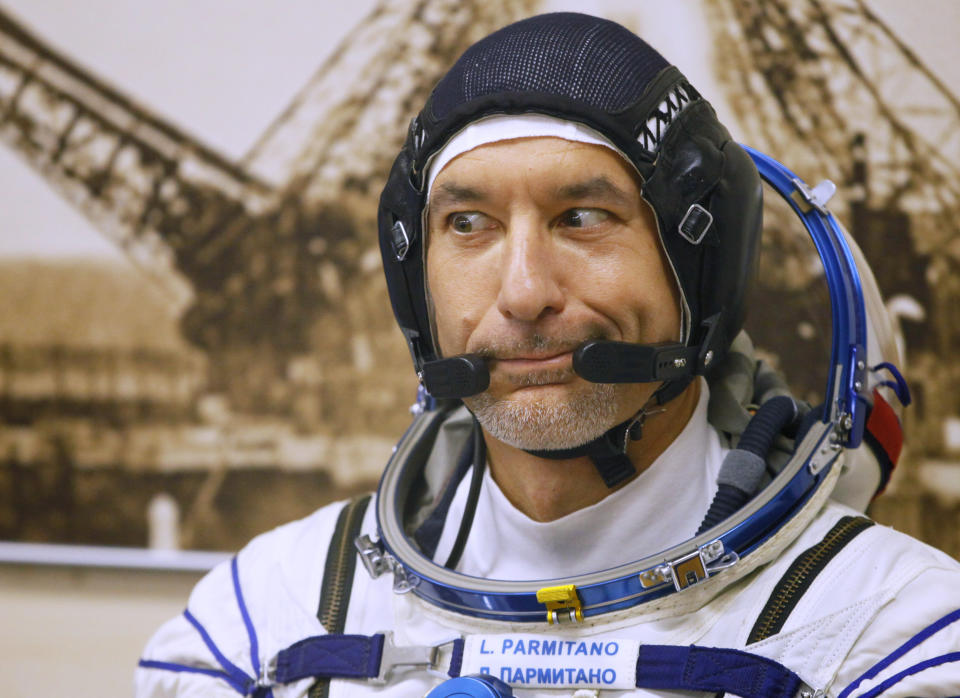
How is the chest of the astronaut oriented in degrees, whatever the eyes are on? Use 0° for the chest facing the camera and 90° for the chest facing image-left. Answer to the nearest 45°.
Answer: approximately 0°
